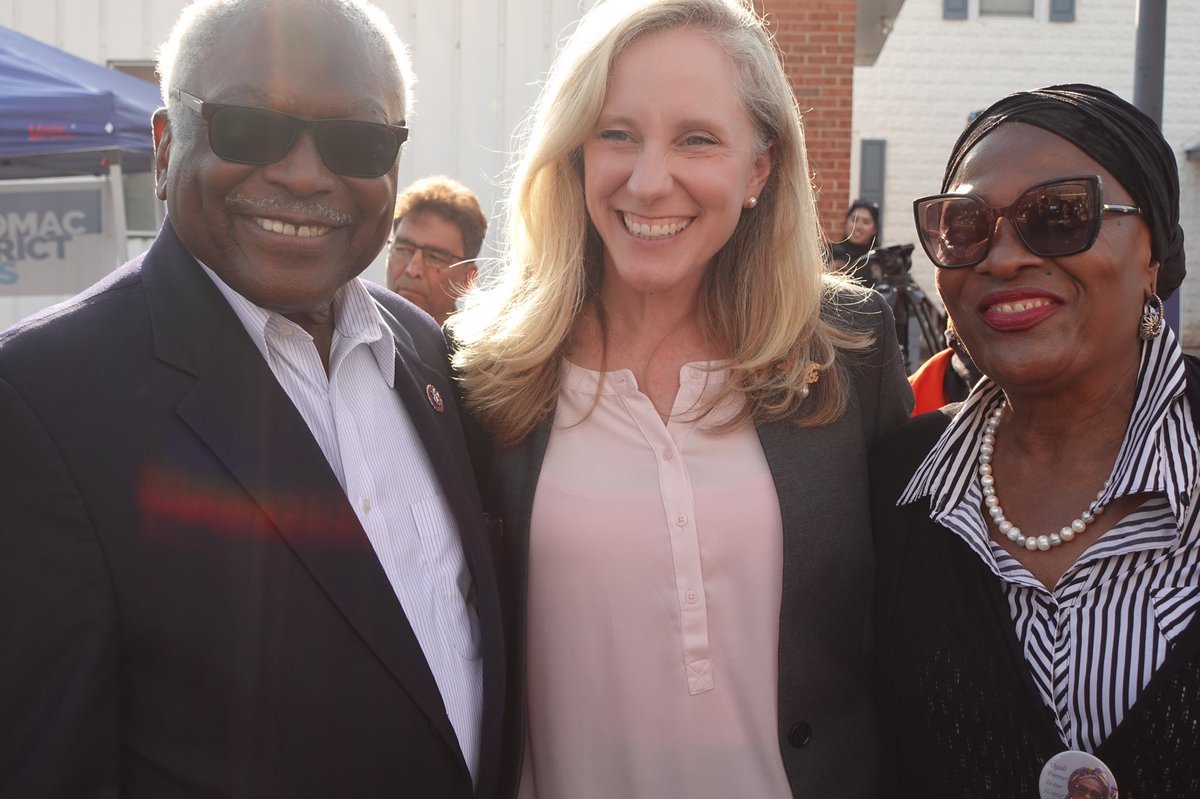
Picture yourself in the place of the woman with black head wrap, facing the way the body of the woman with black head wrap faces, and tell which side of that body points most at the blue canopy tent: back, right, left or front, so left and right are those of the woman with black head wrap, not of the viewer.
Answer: right

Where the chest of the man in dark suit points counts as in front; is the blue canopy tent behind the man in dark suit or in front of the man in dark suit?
behind

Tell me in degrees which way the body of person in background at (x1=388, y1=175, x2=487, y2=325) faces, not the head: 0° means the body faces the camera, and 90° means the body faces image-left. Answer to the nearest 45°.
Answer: approximately 45°

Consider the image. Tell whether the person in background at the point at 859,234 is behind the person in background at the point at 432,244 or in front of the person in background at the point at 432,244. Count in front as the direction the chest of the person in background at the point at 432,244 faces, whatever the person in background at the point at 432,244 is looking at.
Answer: behind

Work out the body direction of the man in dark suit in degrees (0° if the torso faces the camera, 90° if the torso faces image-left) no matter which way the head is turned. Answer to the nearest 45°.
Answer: approximately 315°

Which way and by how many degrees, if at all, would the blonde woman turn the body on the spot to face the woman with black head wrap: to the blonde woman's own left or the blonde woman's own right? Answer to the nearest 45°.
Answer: approximately 45° to the blonde woman's own left

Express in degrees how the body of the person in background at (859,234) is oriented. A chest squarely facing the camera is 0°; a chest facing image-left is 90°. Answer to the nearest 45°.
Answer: approximately 45°

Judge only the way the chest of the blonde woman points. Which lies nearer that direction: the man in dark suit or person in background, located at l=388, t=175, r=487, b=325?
the man in dark suit

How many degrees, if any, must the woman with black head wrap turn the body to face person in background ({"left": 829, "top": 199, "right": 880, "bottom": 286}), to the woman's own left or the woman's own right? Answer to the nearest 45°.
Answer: approximately 135° to the woman's own right

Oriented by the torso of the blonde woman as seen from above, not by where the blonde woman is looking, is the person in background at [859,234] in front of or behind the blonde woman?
behind
